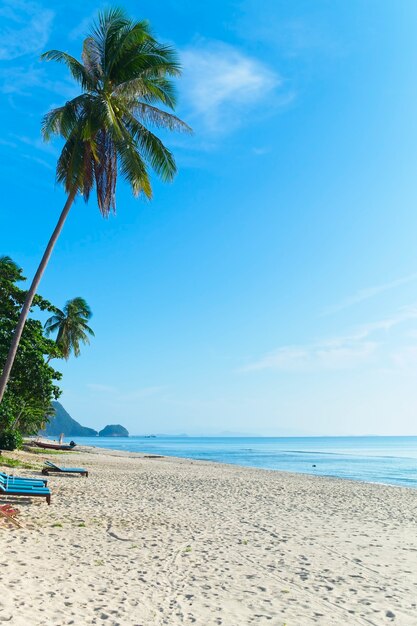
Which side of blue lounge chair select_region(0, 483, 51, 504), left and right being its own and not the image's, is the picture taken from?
right

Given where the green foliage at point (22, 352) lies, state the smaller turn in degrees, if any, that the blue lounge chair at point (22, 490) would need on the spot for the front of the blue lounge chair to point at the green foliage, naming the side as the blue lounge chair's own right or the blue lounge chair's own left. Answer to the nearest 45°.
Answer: approximately 90° to the blue lounge chair's own left

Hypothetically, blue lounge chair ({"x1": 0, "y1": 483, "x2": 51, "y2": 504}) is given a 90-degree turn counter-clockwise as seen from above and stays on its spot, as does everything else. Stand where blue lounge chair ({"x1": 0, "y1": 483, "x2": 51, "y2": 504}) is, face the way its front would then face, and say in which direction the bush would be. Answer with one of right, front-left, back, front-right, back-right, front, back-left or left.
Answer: front
